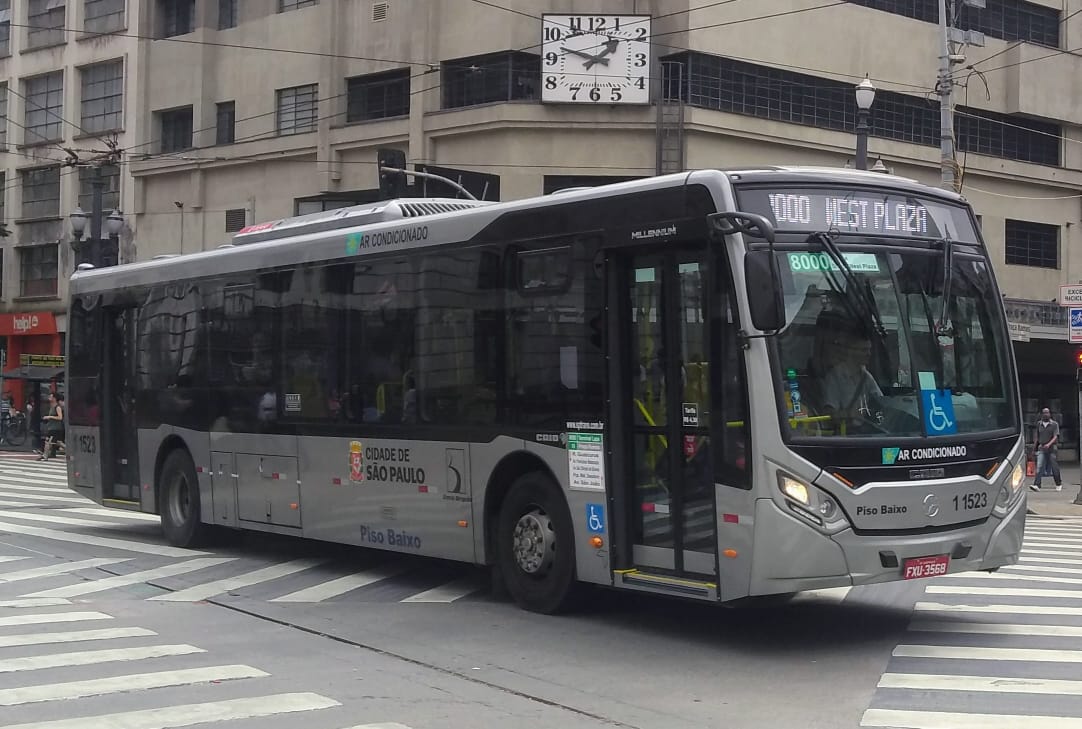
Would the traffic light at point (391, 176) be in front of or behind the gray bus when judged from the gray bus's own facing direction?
behind

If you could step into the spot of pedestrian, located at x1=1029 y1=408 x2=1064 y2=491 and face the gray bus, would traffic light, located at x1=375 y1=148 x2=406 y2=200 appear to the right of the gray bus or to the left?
right

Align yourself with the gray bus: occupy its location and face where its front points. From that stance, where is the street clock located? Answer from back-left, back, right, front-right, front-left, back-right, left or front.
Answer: back-left

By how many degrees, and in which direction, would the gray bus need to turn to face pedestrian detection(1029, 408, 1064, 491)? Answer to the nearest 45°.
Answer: approximately 90° to its left

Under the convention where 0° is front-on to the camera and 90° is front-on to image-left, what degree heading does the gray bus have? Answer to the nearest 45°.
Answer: approximately 315°
